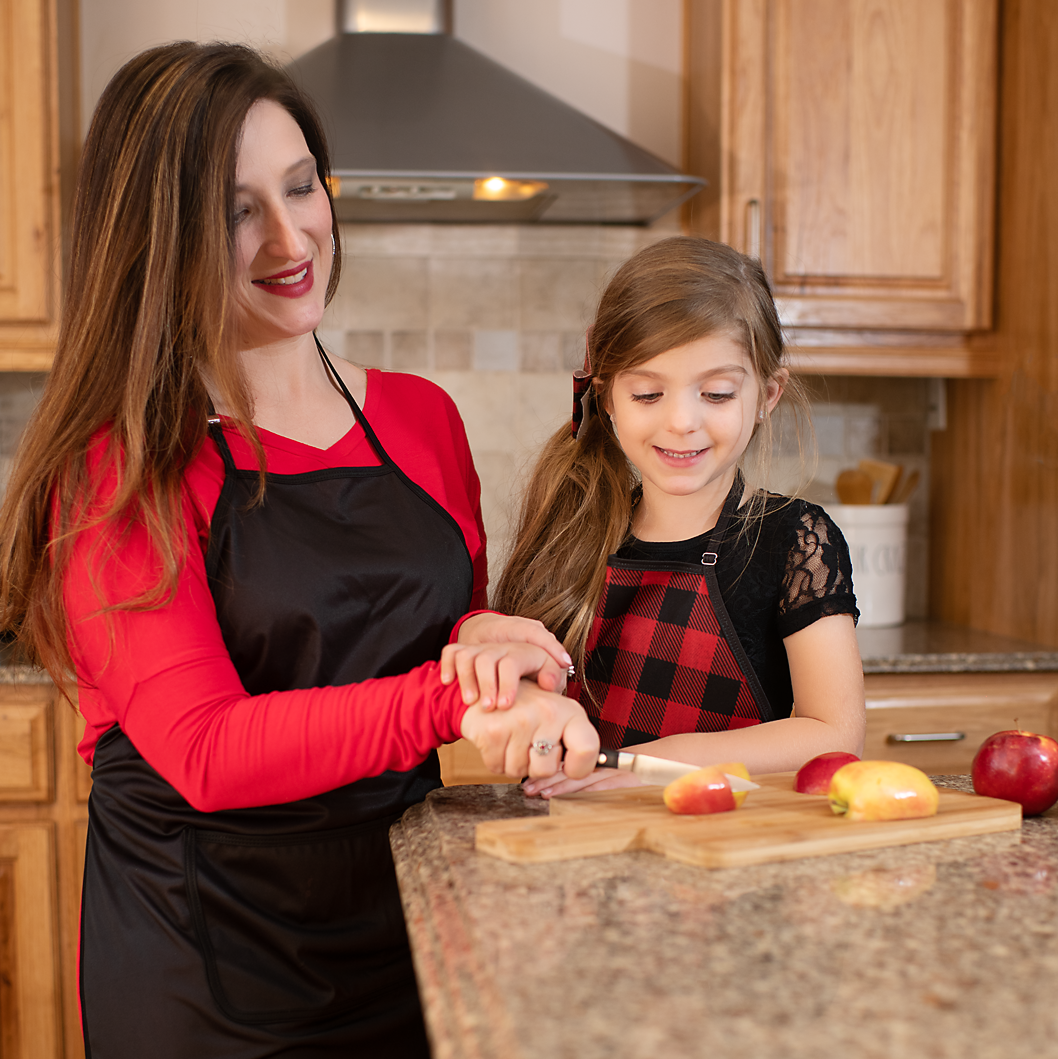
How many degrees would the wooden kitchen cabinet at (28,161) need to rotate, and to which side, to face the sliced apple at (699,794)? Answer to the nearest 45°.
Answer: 0° — it already faces it

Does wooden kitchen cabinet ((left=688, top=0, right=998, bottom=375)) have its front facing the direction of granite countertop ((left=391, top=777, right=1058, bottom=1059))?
yes

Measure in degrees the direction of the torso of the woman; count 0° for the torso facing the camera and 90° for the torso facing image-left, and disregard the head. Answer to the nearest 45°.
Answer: approximately 315°

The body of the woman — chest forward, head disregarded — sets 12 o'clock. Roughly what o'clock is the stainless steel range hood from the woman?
The stainless steel range hood is roughly at 8 o'clock from the woman.

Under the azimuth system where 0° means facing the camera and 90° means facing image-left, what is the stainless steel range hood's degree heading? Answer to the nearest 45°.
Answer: approximately 0°

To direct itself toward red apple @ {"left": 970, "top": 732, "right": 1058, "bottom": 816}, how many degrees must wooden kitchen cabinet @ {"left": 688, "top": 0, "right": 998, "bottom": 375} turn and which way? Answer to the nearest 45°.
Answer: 0° — it already faces it

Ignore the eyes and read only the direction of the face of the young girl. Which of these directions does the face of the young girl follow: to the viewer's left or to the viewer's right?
to the viewer's left
